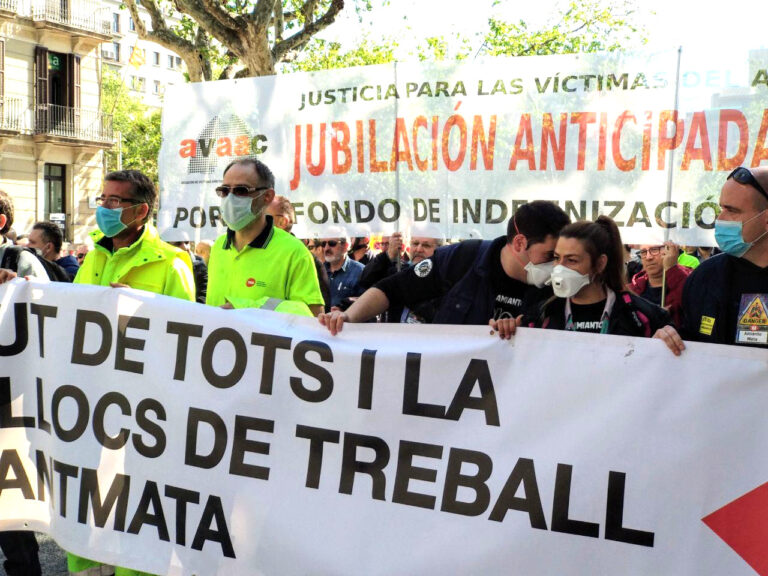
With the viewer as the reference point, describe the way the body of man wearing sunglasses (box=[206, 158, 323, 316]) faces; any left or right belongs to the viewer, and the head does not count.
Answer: facing the viewer and to the left of the viewer

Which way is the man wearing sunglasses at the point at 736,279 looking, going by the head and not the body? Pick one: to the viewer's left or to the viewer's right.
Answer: to the viewer's left

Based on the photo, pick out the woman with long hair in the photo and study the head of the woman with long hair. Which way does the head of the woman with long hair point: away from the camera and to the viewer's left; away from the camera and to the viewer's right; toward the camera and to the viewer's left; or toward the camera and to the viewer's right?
toward the camera and to the viewer's left

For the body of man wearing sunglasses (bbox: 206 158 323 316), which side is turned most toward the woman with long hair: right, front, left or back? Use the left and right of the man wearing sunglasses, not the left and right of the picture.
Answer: left

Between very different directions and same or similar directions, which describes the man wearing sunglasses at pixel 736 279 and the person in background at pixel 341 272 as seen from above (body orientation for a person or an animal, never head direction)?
same or similar directions

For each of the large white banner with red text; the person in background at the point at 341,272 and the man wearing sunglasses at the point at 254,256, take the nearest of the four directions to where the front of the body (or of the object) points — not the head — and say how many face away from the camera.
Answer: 0

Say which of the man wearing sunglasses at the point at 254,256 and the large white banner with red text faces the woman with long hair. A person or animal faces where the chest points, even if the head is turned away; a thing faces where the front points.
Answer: the large white banner with red text

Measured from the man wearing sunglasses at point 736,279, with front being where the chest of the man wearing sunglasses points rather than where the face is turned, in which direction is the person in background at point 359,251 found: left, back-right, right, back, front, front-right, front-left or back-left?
right

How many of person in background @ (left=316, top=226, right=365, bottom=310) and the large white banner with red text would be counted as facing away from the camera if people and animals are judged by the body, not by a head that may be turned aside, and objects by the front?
0

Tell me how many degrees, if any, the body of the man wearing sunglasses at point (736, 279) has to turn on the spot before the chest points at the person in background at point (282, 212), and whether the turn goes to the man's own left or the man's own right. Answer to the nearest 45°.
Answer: approximately 90° to the man's own right

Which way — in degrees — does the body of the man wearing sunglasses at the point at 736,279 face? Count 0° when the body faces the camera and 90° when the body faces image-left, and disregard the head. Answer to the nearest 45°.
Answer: approximately 45°

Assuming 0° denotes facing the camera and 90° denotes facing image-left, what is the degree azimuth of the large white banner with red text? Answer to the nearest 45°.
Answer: approximately 0°

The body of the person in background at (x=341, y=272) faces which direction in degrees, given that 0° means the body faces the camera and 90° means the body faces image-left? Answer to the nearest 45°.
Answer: approximately 45°

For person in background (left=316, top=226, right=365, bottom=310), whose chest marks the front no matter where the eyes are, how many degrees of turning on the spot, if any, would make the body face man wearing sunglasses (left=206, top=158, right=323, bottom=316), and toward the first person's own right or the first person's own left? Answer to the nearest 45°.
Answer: approximately 45° to the first person's own left
